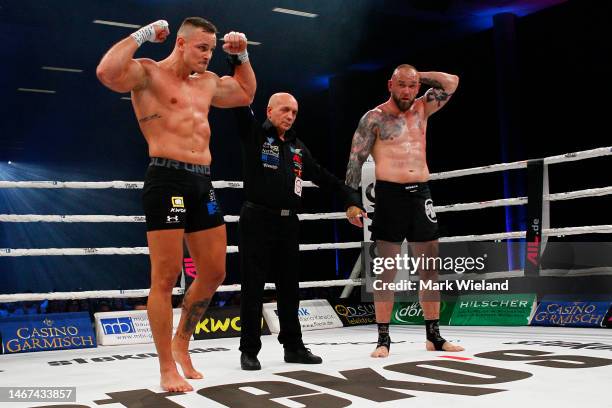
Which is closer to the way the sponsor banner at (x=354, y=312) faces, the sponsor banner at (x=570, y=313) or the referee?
the referee

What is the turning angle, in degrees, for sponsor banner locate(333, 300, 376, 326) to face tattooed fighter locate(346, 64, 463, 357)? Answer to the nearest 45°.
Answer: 0° — it already faces them

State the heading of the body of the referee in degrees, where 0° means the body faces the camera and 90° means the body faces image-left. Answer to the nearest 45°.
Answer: approximately 315°

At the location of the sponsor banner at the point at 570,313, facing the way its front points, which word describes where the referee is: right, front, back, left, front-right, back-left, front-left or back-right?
front-right

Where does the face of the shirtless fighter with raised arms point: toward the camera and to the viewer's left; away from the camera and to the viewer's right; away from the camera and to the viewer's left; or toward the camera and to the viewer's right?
toward the camera and to the viewer's right

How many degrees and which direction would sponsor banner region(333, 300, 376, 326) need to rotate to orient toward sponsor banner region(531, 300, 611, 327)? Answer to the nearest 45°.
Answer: approximately 45° to its left

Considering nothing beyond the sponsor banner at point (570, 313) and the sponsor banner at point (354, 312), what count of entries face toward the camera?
2

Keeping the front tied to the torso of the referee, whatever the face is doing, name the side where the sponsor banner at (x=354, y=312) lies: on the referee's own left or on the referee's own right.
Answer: on the referee's own left

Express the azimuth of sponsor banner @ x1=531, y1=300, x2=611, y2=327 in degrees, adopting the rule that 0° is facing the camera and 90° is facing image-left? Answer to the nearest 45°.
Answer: approximately 0°

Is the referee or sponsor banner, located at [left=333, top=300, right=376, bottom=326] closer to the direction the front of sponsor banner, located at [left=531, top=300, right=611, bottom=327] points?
the referee

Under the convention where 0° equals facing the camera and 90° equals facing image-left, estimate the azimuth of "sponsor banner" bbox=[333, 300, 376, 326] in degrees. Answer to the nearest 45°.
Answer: approximately 0°
